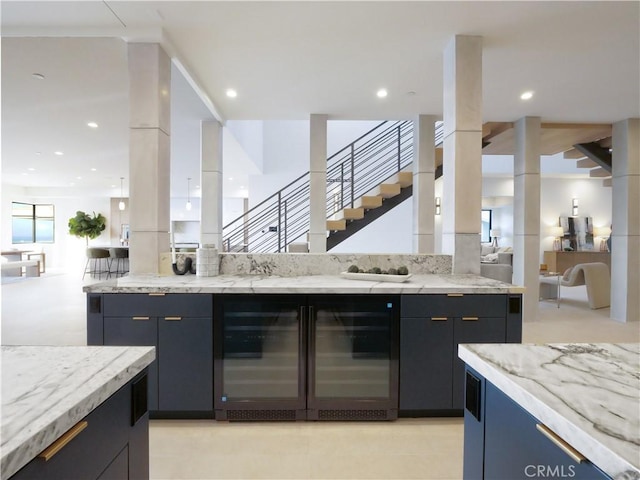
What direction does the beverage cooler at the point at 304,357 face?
toward the camera

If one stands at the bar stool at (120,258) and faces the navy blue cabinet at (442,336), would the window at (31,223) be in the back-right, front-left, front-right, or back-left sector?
back-right

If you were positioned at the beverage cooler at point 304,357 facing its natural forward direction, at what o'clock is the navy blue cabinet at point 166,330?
The navy blue cabinet is roughly at 3 o'clock from the beverage cooler.

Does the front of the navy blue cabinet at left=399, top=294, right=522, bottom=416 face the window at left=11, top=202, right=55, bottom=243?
no

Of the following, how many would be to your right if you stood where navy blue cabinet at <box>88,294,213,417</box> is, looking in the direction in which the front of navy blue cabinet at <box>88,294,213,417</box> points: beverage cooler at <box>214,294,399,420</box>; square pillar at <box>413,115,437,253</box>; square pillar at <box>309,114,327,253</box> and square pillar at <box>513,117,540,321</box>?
0

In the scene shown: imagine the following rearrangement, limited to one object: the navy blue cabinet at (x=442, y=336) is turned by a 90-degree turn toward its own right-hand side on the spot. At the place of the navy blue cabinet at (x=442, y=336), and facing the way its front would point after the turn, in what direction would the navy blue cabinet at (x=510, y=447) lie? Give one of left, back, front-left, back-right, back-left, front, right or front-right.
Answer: left

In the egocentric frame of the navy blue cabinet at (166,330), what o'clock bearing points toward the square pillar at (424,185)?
The square pillar is roughly at 8 o'clock from the navy blue cabinet.

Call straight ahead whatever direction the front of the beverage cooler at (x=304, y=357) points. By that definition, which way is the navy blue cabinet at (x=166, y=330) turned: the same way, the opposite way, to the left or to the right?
the same way

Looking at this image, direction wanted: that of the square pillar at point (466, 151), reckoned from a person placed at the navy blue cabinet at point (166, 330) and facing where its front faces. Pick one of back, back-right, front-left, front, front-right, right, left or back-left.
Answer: left

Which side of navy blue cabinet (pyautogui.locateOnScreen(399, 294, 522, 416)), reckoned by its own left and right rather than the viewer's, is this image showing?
front

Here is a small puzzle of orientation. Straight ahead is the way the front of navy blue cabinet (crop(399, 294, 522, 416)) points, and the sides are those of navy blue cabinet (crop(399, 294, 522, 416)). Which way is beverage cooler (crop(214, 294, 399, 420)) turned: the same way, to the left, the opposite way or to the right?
the same way

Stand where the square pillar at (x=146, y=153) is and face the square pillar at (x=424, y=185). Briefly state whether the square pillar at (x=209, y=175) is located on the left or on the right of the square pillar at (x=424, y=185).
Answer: left

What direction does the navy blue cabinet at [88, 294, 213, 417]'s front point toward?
toward the camera

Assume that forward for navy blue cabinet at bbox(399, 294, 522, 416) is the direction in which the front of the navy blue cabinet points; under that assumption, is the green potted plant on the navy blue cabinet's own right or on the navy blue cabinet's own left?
on the navy blue cabinet's own right

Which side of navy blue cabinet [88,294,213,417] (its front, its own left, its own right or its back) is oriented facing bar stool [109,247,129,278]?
back

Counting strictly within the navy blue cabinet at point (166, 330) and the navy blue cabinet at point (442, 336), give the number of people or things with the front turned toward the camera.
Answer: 2

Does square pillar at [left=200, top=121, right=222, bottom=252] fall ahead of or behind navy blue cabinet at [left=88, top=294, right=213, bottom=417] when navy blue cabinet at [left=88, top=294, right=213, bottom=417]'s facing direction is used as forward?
behind

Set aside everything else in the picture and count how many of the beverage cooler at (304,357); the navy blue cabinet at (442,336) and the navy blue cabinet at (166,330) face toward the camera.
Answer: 3
